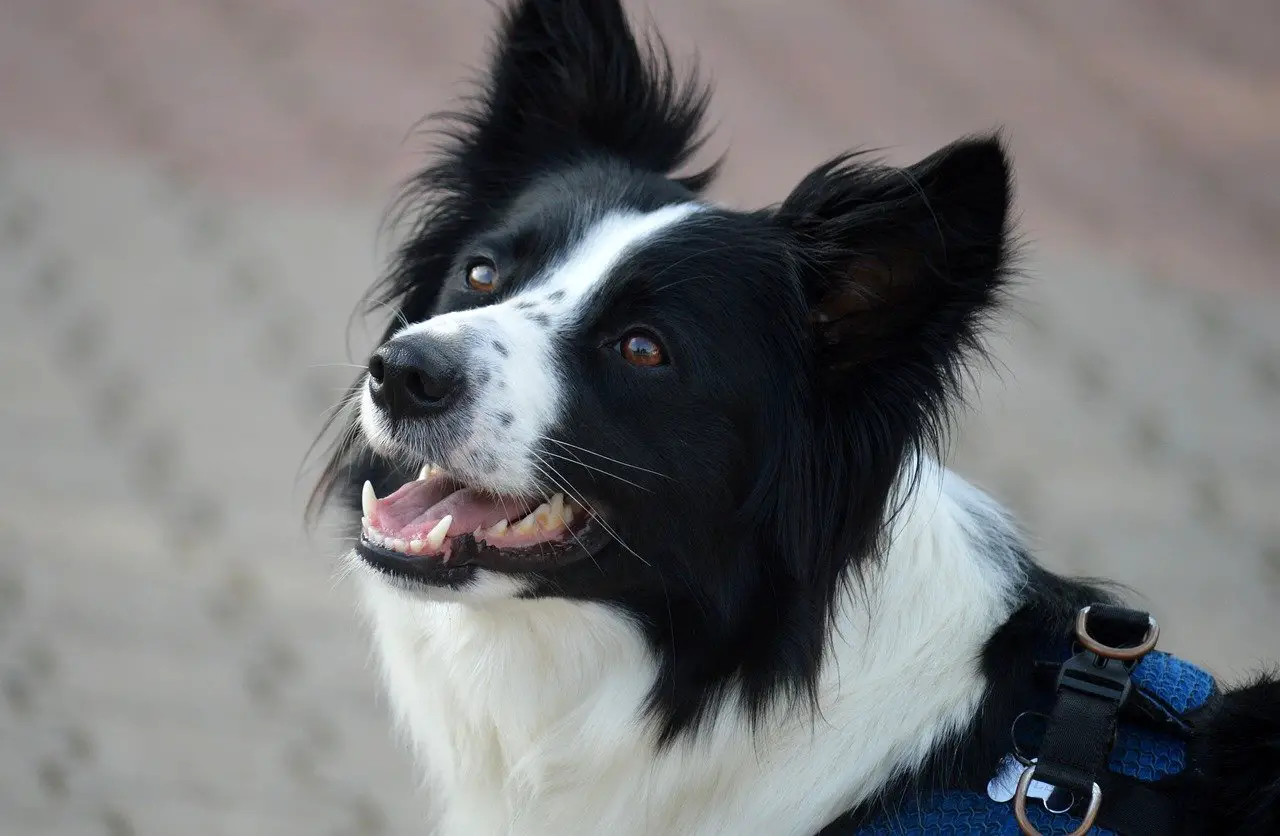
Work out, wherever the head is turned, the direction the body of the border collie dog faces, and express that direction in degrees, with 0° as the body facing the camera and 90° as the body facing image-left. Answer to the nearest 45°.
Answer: approximately 45°
